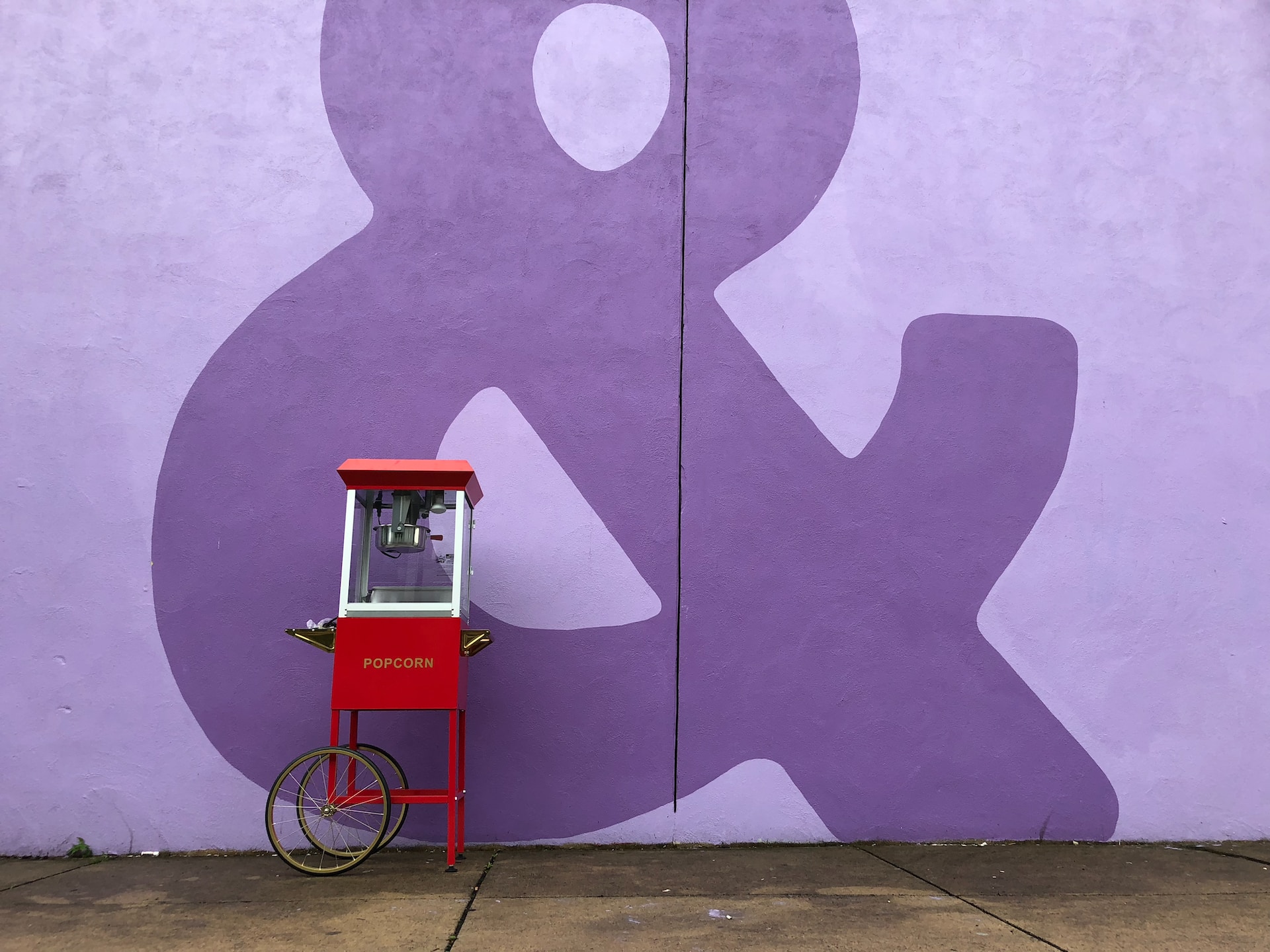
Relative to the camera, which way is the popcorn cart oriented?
toward the camera

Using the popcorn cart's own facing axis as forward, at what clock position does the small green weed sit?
The small green weed is roughly at 4 o'clock from the popcorn cart.
